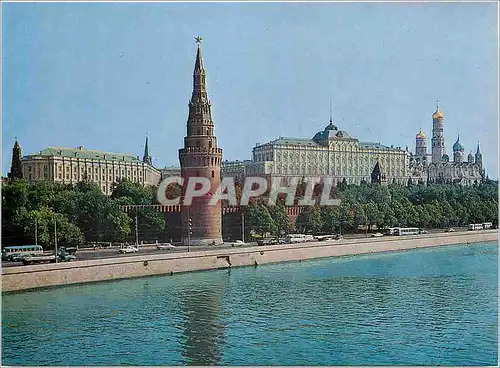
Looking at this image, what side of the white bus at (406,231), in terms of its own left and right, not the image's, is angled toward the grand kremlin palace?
right

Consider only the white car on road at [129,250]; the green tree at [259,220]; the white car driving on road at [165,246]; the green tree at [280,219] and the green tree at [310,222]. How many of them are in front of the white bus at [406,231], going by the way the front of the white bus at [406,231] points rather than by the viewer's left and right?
5

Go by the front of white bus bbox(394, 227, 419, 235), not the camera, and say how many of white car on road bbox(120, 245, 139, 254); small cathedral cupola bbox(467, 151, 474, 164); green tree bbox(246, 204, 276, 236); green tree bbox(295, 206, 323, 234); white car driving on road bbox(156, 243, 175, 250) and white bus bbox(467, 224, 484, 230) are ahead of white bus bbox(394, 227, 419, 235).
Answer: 4

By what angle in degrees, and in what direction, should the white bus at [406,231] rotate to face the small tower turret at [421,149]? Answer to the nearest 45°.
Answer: approximately 135° to its right

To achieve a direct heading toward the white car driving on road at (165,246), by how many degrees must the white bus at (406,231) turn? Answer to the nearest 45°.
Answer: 0° — it already faces it

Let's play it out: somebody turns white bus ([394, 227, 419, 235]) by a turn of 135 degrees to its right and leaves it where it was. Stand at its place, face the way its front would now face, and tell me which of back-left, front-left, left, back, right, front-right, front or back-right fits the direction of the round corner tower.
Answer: back-left

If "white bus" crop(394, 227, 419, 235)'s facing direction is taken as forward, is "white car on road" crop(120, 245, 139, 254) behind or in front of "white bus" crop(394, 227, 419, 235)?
in front

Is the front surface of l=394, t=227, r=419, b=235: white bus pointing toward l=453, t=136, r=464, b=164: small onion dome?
no

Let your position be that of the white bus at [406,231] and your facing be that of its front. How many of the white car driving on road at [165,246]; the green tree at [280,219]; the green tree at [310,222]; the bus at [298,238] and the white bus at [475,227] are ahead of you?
4

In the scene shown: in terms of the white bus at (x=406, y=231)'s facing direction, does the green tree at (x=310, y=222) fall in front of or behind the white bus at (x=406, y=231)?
in front
